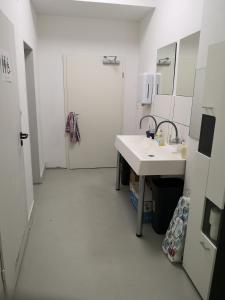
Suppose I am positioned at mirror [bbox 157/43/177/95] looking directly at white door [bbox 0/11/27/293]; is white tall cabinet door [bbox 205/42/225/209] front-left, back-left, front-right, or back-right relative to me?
front-left

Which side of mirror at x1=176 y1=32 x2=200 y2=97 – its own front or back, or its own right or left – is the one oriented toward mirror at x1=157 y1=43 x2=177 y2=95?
right

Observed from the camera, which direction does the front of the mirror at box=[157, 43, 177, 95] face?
facing the viewer and to the left of the viewer

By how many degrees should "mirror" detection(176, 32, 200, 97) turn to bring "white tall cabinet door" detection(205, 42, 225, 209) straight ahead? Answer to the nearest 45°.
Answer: approximately 45° to its left

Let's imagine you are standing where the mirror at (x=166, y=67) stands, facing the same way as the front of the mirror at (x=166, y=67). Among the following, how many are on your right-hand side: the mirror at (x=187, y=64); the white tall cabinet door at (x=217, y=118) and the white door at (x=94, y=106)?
1

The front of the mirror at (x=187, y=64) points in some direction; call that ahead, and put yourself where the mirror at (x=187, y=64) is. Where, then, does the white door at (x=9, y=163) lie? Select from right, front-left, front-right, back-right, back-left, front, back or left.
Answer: front

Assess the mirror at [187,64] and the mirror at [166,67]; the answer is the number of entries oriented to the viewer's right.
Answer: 0

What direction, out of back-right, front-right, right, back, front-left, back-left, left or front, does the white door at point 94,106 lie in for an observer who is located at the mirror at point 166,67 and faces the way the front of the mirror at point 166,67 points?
right

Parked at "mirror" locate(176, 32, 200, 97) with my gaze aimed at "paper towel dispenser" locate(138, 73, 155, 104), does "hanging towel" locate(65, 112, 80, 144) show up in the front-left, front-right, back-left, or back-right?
front-left

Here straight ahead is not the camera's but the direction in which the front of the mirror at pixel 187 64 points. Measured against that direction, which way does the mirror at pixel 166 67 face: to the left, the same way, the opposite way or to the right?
the same way
